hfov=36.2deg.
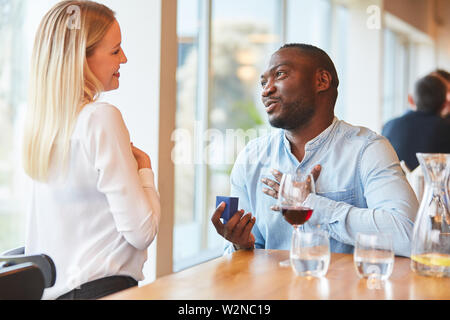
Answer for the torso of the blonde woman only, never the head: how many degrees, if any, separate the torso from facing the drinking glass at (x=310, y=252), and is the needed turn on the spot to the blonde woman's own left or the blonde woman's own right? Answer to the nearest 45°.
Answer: approximately 90° to the blonde woman's own right

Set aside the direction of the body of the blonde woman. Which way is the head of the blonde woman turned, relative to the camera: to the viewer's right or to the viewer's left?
to the viewer's right

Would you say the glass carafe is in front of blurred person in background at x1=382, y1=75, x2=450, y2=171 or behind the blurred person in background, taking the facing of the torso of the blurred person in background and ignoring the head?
behind

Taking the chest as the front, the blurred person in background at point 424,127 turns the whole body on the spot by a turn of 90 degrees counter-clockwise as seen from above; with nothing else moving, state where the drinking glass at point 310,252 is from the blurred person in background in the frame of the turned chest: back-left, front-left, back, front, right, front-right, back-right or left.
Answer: left

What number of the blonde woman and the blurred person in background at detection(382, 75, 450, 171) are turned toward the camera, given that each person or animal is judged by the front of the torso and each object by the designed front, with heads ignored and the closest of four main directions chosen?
0

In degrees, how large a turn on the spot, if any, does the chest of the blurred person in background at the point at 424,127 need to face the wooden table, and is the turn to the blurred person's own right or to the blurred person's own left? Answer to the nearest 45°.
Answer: approximately 180°

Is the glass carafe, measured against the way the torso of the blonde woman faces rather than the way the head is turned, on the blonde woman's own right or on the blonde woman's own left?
on the blonde woman's own right

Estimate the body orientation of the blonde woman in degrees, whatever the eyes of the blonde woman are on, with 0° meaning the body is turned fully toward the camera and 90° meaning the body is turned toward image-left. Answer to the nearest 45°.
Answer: approximately 225°

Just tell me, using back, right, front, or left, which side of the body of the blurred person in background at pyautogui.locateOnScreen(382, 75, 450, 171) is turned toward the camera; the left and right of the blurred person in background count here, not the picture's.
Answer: back
